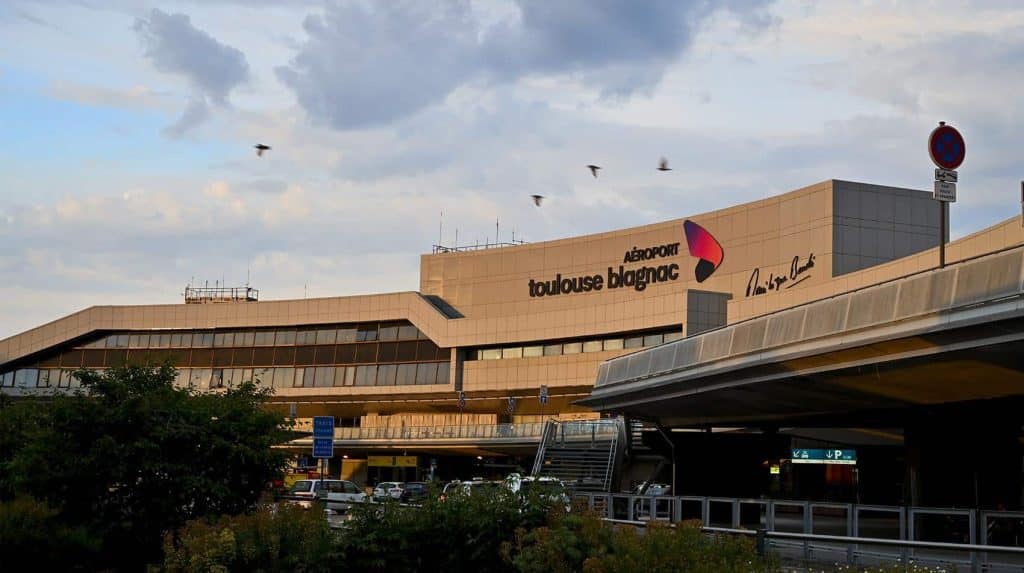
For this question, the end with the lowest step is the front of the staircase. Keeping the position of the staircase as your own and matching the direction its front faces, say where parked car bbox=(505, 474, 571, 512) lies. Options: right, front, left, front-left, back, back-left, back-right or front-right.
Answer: front

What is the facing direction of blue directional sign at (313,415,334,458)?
toward the camera

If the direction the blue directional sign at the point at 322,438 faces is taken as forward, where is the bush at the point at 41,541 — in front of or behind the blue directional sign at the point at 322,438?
in front

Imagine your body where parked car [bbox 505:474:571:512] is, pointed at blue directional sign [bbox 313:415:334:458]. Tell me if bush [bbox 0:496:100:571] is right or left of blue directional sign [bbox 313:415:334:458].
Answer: left

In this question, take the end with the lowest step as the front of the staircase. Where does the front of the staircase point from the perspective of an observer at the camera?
facing the viewer

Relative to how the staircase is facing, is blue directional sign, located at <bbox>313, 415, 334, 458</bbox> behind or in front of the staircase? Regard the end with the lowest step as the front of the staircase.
in front

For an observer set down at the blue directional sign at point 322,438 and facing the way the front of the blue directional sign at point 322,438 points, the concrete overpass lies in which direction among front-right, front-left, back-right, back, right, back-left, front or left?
left
